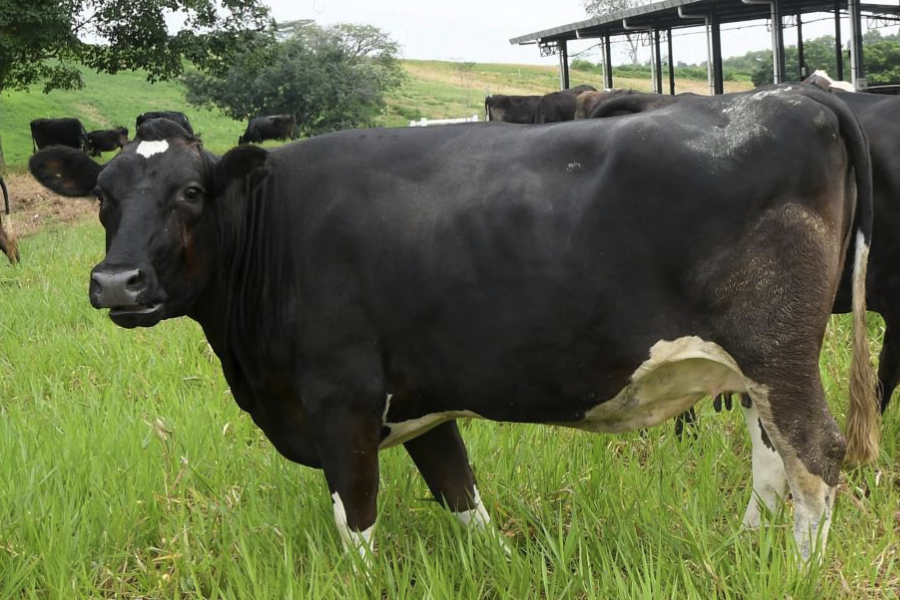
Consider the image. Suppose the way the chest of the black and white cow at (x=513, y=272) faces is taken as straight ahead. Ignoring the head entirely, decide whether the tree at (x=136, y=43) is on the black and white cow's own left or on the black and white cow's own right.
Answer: on the black and white cow's own right

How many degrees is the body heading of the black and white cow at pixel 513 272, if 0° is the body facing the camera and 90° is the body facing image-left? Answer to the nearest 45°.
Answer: approximately 90°

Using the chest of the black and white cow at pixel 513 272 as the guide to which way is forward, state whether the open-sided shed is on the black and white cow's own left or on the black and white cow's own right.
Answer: on the black and white cow's own right

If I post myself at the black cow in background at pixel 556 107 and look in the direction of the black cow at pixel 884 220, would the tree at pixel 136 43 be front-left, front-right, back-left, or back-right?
back-right

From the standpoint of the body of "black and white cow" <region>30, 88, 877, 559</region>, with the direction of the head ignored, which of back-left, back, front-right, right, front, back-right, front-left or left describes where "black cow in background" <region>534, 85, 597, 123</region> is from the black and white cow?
right

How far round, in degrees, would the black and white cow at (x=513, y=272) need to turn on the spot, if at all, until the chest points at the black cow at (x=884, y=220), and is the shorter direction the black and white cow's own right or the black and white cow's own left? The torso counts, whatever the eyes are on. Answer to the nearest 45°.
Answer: approximately 135° to the black and white cow's own right

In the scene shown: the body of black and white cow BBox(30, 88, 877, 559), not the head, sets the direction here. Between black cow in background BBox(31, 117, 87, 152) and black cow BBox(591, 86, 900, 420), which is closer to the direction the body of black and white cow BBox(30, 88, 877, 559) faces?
the black cow in background

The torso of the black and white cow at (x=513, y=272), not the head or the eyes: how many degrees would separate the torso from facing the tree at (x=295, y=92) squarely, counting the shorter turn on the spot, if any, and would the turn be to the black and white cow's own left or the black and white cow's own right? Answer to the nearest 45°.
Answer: approximately 90° to the black and white cow's own right

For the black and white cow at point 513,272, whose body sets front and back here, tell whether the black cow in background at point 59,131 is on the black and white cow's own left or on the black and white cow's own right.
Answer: on the black and white cow's own right

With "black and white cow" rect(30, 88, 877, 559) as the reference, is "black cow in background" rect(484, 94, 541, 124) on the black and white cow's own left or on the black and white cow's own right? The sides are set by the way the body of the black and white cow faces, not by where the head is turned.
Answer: on the black and white cow's own right
